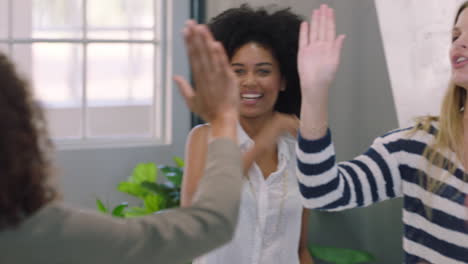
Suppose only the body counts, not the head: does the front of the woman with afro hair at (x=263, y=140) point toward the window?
no

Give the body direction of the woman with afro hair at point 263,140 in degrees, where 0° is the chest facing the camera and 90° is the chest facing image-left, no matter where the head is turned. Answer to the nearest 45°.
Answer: approximately 0°

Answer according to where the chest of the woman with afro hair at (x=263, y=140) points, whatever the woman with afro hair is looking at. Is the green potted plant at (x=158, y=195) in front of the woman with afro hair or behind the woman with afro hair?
behind

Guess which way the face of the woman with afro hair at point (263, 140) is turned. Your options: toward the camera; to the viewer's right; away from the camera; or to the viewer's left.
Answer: toward the camera
